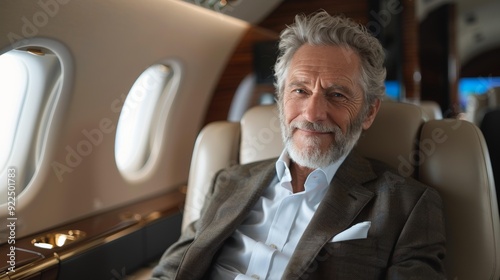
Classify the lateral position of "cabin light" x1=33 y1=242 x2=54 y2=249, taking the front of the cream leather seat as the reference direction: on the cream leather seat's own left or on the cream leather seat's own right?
on the cream leather seat's own right

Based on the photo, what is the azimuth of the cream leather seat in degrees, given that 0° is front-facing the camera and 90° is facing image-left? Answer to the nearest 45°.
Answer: approximately 0°

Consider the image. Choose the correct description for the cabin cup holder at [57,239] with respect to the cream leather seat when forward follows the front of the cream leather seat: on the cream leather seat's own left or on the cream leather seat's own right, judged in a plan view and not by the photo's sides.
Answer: on the cream leather seat's own right
